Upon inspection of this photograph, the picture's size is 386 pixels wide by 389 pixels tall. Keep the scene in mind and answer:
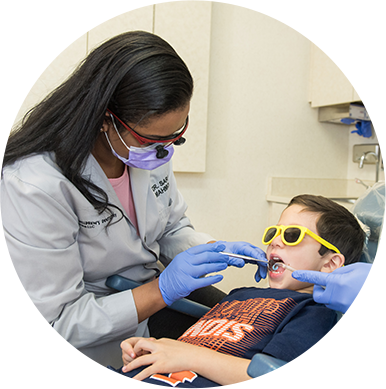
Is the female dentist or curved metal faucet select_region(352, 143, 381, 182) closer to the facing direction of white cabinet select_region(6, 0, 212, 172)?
the female dentist

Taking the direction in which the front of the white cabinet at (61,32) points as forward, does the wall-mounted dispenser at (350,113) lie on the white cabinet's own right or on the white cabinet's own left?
on the white cabinet's own left

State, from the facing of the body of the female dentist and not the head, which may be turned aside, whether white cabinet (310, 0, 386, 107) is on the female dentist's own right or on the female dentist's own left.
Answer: on the female dentist's own left

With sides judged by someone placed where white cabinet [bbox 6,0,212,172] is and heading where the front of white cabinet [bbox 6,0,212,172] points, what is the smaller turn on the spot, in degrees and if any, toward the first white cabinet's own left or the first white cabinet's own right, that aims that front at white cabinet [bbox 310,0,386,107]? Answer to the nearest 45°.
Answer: approximately 90° to the first white cabinet's own left

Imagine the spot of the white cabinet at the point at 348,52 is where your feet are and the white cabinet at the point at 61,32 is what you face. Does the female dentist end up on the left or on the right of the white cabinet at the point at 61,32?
left

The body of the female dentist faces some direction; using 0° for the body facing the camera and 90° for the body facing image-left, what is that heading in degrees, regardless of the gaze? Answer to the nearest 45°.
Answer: approximately 315°

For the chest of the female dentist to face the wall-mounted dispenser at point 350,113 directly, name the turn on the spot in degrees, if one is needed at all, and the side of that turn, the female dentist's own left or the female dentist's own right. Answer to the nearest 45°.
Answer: approximately 90° to the female dentist's own left

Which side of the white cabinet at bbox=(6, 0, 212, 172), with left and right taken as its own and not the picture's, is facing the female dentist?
front

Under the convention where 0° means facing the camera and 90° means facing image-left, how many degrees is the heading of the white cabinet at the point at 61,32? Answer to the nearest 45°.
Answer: approximately 0°

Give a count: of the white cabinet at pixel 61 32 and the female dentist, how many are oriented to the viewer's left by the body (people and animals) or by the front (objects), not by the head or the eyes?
0
